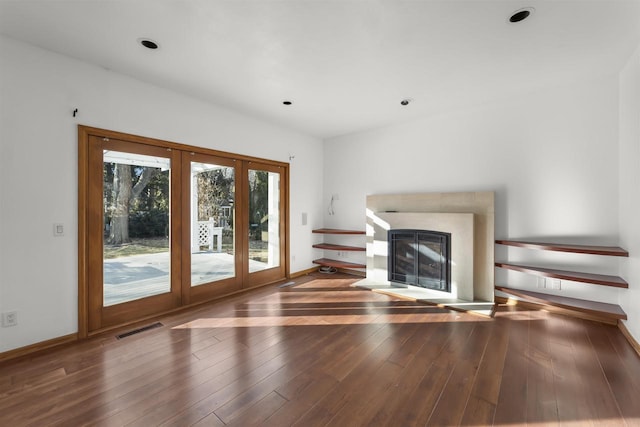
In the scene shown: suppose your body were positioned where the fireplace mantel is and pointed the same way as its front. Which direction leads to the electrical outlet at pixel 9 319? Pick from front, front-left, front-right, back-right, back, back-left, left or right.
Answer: front-right

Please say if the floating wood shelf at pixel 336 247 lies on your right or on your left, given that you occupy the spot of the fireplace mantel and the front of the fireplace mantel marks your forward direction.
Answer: on your right

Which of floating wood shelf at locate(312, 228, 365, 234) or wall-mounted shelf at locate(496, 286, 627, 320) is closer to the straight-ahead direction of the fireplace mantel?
the wall-mounted shelf

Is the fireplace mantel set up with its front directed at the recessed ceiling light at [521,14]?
yes

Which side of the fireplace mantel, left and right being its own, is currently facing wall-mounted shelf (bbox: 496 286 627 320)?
left

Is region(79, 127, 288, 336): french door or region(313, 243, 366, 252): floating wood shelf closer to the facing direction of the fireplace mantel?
the french door

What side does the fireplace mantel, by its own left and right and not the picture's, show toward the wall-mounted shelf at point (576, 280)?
left

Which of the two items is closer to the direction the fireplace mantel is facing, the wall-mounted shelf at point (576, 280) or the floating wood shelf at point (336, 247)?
the wall-mounted shelf

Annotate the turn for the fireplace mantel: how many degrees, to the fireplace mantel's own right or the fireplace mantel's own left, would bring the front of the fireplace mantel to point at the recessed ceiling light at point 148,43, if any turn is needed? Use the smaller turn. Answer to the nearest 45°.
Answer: approximately 45° to the fireplace mantel's own right

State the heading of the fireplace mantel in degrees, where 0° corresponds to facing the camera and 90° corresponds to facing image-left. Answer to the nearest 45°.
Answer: approximately 0°

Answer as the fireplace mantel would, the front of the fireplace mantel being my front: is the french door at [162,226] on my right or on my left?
on my right
